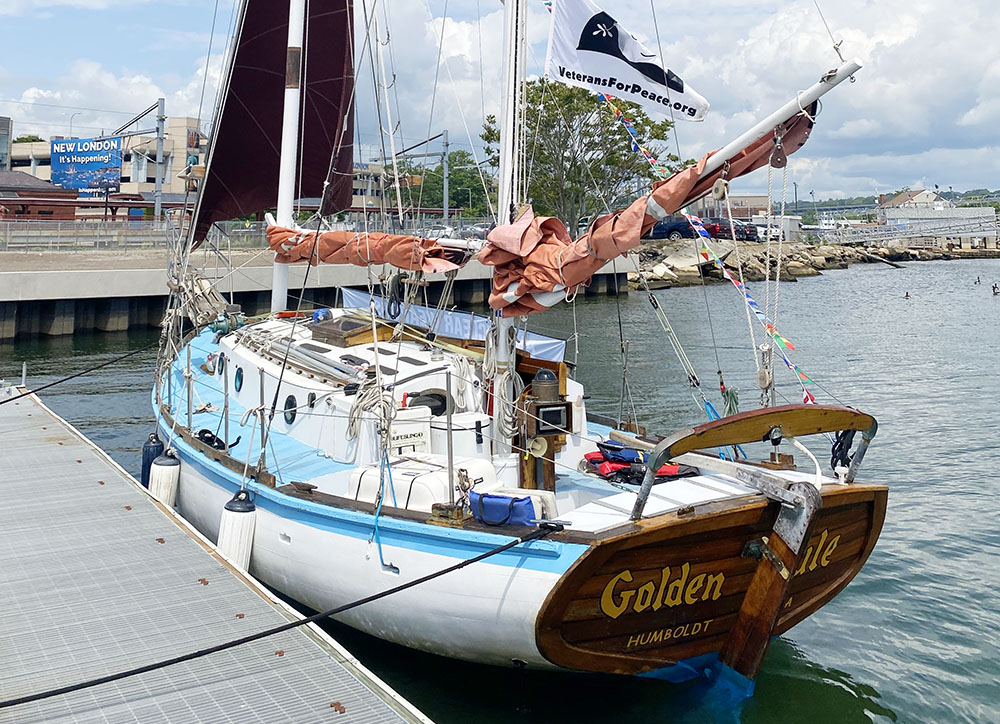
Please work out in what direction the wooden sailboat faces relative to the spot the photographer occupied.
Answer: facing away from the viewer and to the left of the viewer
